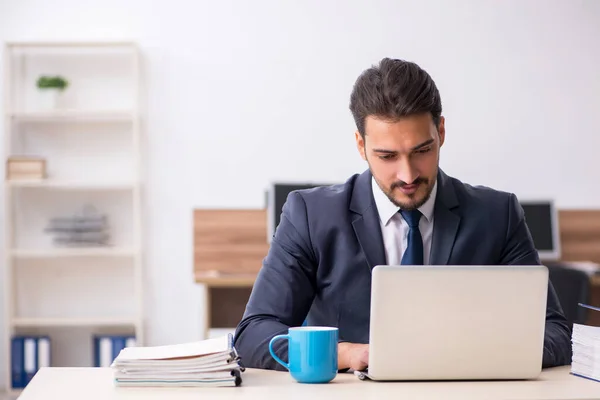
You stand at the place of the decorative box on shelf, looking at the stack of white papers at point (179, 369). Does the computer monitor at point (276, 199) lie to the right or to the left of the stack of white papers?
left

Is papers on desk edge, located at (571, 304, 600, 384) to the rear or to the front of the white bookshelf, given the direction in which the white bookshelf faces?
to the front

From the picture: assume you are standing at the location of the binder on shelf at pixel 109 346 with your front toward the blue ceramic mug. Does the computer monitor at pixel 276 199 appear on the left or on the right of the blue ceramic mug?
left

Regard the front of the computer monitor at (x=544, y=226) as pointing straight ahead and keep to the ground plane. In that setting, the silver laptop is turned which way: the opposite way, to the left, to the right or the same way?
the opposite way

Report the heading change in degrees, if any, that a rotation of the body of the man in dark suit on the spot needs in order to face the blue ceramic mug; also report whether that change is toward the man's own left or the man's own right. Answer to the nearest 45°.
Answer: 0° — they already face it

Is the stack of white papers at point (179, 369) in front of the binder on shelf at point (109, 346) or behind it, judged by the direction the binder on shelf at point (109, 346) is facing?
in front

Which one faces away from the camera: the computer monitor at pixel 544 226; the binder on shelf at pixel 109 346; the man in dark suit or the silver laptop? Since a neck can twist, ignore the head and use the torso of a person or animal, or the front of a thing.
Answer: the silver laptop

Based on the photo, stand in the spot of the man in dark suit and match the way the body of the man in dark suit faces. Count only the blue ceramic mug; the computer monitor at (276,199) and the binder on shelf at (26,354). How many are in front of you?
1

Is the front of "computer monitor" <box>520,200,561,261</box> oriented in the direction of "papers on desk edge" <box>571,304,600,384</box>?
yes

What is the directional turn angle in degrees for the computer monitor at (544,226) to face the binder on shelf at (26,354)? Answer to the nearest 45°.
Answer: approximately 90° to its right

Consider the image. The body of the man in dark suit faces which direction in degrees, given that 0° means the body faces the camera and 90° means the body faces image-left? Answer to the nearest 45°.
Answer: approximately 0°

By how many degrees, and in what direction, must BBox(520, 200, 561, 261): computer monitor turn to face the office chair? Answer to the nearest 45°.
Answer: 0° — it already faces it

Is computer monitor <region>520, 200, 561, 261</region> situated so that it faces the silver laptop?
yes

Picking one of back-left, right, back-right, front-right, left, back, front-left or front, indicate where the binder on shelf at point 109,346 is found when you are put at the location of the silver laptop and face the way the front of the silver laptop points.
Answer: front-left

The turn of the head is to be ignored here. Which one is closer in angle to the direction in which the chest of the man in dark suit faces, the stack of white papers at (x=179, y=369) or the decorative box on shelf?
the stack of white papers

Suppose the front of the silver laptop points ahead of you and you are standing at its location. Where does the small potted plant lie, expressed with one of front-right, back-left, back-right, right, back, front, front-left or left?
front-left

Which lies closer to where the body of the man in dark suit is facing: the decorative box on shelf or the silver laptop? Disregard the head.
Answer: the silver laptop
